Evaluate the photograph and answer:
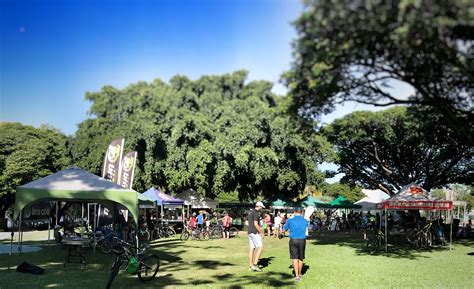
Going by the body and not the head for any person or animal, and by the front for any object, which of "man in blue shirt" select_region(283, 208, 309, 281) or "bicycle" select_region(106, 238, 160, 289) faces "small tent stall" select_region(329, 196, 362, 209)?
the man in blue shirt

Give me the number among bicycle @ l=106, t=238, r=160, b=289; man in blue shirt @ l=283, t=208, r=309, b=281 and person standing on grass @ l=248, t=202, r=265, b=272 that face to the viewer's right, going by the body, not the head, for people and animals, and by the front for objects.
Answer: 1

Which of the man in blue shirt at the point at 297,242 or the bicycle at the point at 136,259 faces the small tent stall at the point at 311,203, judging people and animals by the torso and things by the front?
the man in blue shirt

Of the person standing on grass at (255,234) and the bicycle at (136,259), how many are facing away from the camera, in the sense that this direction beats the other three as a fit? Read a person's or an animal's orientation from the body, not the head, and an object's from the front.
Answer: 0

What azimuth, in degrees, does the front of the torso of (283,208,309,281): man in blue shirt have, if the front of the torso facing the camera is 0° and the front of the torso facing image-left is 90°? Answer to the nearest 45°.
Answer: approximately 180°
